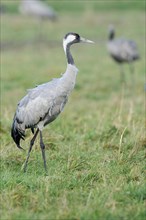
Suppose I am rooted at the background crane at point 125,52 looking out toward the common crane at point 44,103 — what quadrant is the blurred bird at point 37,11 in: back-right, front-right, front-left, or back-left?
back-right

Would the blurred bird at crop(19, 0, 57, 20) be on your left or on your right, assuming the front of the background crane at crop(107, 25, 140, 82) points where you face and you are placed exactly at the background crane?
on your right

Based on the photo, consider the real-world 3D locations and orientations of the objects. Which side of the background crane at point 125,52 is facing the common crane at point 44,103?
left

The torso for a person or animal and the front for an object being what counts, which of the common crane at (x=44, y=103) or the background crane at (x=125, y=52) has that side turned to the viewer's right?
the common crane

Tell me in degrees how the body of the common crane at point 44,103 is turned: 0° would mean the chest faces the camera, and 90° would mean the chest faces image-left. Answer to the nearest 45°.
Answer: approximately 270°

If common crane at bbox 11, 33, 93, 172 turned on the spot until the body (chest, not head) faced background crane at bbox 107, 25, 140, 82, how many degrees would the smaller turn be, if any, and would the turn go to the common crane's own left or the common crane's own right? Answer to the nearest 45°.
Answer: approximately 90° to the common crane's own left

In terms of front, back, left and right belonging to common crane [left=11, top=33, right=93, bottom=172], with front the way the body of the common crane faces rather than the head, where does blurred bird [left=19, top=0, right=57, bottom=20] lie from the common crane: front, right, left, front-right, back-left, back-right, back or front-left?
left

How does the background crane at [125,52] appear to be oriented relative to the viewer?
to the viewer's left

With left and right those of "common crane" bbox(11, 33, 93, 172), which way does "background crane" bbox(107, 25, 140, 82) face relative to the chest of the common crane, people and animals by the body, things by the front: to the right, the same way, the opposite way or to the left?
the opposite way

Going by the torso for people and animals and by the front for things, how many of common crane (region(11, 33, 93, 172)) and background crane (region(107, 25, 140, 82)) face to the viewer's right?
1
